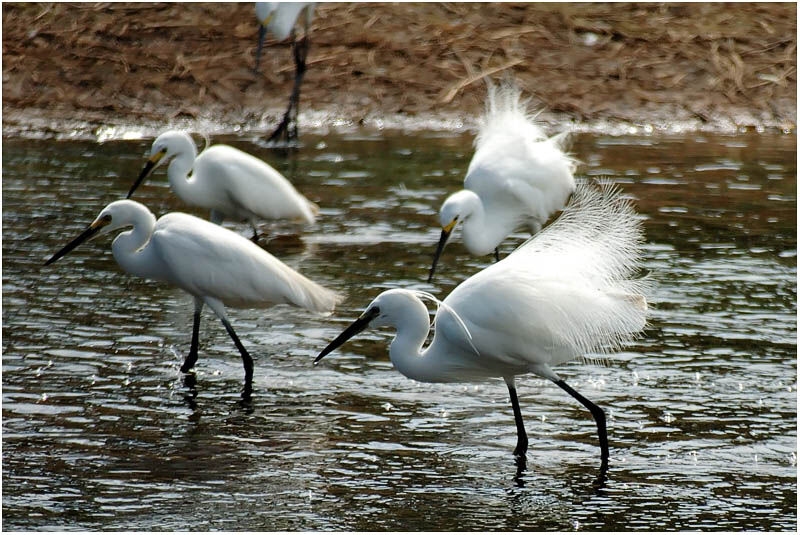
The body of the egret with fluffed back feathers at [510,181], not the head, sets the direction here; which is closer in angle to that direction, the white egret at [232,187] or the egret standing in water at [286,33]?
the white egret

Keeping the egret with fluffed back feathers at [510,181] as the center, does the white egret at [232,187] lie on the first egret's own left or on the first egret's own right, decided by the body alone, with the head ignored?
on the first egret's own right

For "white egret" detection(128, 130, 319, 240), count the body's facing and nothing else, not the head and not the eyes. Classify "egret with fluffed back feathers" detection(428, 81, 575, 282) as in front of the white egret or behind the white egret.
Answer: behind

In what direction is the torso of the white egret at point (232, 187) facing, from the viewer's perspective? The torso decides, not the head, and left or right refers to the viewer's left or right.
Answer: facing to the left of the viewer

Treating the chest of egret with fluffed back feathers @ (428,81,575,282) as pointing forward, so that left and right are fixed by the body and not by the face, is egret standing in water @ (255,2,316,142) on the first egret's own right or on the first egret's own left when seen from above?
on the first egret's own right

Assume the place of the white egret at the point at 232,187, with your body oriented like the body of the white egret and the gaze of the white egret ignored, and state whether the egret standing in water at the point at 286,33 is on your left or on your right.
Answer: on your right
